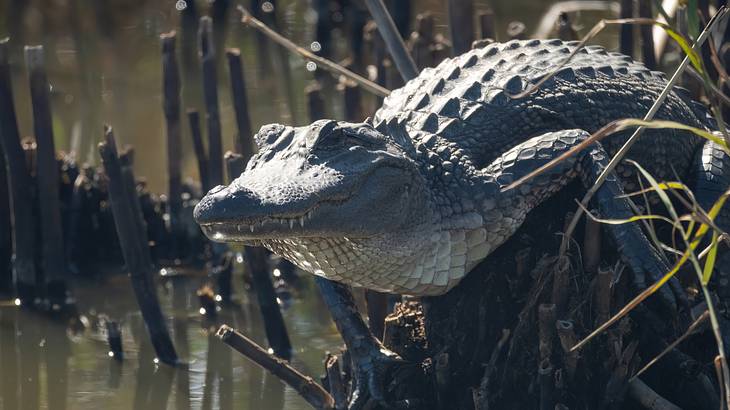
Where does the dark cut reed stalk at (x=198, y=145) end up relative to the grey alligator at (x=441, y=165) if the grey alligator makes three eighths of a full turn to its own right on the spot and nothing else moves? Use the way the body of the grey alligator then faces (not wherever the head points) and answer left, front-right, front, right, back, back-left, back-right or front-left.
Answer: front-left

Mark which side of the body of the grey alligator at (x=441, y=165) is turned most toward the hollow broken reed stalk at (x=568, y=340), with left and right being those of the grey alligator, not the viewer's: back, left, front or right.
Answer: left

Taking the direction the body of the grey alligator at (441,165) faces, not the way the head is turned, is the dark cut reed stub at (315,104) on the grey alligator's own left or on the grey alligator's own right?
on the grey alligator's own right

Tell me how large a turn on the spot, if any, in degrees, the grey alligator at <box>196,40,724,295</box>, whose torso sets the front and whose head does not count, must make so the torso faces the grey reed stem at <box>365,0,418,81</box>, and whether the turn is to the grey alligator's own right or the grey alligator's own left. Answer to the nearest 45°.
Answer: approximately 135° to the grey alligator's own right

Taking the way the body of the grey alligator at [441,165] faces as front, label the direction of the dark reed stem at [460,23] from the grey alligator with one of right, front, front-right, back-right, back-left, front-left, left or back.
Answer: back-right

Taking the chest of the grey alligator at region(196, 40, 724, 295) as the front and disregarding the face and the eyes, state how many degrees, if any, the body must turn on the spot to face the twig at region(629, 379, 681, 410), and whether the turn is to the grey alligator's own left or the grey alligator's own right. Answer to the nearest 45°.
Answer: approximately 90° to the grey alligator's own left

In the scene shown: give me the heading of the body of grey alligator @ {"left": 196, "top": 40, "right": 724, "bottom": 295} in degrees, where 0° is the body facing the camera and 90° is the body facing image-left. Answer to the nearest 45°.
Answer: approximately 45°

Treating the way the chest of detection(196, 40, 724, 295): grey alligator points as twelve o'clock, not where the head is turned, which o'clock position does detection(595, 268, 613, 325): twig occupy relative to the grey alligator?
The twig is roughly at 9 o'clock from the grey alligator.

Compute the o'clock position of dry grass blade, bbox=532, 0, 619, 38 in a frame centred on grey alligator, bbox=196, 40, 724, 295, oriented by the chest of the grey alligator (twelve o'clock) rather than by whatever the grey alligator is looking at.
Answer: The dry grass blade is roughly at 5 o'clock from the grey alligator.

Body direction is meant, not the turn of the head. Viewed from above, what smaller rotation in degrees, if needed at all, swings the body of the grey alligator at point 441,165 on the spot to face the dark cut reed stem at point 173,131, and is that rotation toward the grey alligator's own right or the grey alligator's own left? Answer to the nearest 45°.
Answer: approximately 90° to the grey alligator's own right

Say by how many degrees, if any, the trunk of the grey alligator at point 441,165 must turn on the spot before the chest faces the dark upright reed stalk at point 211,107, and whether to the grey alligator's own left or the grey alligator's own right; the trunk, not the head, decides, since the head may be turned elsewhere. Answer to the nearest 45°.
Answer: approximately 90° to the grey alligator's own right

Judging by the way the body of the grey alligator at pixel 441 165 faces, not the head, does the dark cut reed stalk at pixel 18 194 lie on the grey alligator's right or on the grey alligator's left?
on the grey alligator's right
